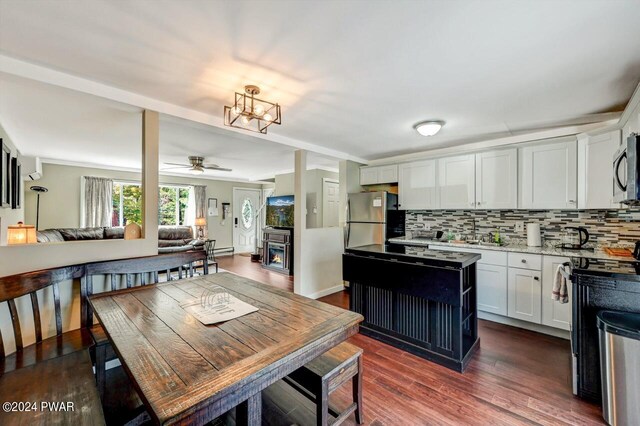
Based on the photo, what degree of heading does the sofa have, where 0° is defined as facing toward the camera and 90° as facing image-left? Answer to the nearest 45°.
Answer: approximately 0°

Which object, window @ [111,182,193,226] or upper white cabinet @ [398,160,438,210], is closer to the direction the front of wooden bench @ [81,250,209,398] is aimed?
the upper white cabinet

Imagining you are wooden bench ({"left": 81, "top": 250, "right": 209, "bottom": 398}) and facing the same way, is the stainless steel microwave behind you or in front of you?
in front

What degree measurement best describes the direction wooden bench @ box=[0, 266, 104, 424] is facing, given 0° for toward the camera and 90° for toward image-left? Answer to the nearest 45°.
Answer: approximately 315°

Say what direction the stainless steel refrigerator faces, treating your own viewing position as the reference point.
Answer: facing the viewer and to the left of the viewer

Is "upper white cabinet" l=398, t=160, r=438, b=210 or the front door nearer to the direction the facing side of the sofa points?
the upper white cabinet

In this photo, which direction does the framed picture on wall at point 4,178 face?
to the viewer's right

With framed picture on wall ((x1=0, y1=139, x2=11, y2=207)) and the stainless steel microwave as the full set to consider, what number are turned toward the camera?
0

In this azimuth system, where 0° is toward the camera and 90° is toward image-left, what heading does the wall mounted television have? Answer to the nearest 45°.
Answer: approximately 45°

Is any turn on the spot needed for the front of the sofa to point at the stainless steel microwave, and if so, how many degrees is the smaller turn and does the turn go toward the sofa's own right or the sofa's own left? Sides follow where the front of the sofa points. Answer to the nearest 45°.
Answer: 0° — it already faces it

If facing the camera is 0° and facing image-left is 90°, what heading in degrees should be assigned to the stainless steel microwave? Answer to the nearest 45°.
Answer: approximately 90°
